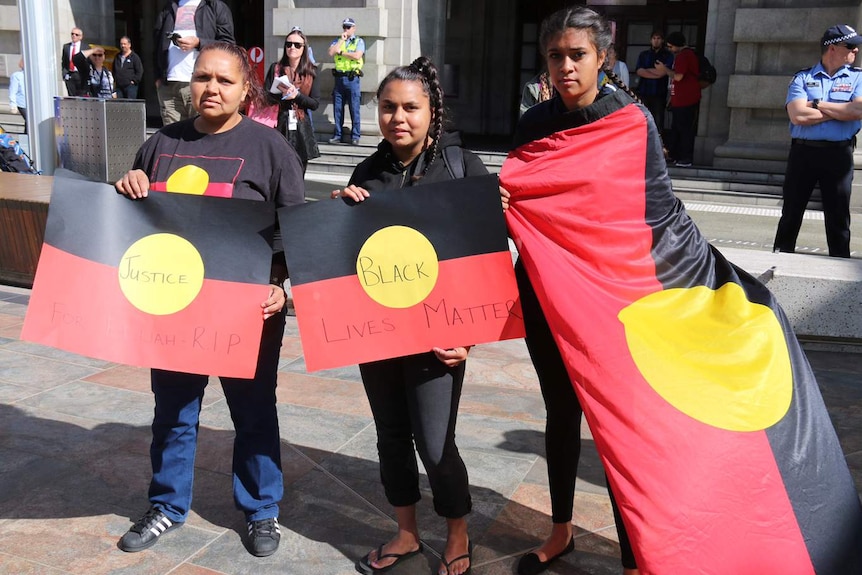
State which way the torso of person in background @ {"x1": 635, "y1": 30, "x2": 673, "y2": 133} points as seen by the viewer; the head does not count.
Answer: toward the camera

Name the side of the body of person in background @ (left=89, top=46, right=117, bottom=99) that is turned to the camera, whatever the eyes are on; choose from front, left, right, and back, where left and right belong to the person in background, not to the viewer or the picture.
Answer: front

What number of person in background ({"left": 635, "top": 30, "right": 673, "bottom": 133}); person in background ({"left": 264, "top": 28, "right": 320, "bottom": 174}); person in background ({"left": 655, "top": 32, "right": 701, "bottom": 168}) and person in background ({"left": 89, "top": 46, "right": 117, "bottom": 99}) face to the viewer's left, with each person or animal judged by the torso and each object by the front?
1

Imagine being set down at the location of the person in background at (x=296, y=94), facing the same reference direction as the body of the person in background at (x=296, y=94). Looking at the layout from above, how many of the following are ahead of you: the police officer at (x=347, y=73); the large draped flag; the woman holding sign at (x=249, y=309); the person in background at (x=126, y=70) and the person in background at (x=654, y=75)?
2

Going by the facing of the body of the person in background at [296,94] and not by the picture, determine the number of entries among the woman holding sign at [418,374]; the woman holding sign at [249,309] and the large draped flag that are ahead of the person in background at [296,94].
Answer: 3

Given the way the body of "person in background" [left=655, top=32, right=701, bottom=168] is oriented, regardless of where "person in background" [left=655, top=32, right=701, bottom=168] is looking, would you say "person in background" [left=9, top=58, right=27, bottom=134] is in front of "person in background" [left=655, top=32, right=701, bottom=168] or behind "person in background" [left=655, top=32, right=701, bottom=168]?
in front

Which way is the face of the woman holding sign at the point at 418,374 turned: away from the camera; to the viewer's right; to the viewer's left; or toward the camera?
toward the camera

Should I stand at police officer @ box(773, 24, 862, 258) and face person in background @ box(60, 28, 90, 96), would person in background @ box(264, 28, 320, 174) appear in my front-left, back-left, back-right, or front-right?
front-left

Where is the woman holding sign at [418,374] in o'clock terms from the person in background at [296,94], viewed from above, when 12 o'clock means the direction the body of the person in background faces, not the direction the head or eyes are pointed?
The woman holding sign is roughly at 12 o'clock from the person in background.

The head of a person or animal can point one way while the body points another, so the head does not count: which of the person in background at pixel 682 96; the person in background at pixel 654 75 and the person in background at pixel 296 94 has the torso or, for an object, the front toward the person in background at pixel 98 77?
the person in background at pixel 682 96

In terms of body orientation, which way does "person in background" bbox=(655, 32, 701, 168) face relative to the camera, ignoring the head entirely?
to the viewer's left

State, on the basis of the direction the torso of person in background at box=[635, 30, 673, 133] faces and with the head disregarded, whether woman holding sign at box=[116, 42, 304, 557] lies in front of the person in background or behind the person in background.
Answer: in front

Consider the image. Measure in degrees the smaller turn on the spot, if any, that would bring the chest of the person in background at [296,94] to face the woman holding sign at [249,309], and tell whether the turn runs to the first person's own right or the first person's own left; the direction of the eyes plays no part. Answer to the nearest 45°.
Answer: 0° — they already face them

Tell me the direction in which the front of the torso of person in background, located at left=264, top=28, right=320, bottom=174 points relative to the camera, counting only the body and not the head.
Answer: toward the camera
